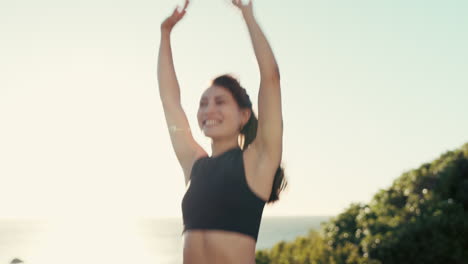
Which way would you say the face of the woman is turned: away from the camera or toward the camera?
toward the camera

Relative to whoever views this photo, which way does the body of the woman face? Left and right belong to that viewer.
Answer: facing the viewer and to the left of the viewer
